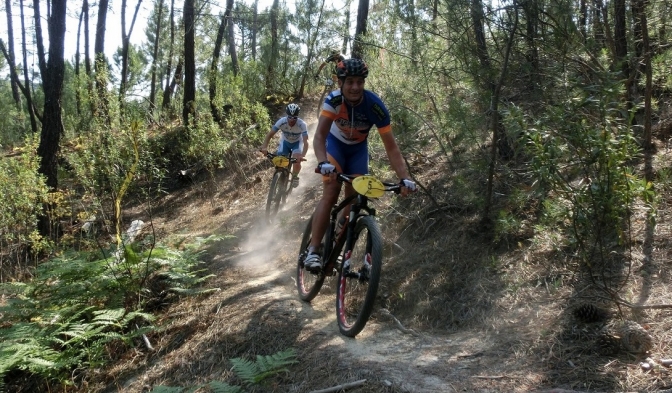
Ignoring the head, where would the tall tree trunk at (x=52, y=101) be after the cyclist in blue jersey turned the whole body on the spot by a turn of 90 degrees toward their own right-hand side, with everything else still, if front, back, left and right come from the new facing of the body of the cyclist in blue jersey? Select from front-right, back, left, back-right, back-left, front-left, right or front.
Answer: front-right

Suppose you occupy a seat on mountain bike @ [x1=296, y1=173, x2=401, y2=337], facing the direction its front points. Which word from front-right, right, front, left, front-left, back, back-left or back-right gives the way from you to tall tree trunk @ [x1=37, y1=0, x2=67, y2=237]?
back

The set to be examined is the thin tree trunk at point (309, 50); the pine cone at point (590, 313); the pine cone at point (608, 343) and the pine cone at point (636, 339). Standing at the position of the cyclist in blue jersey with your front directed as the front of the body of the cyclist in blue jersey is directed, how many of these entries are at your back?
1

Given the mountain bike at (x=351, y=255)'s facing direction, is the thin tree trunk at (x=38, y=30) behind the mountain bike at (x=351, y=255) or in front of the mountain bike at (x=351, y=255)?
behind

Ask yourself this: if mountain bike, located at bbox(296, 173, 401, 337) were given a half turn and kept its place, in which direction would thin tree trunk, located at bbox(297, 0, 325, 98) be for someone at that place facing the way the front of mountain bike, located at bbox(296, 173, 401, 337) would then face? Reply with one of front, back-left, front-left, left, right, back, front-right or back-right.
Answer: front-right

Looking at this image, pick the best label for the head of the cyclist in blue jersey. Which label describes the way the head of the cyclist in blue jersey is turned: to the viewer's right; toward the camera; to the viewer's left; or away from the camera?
toward the camera

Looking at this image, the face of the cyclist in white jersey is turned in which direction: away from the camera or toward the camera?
toward the camera

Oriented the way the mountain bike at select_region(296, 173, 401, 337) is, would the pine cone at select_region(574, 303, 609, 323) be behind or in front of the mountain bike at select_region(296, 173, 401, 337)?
in front

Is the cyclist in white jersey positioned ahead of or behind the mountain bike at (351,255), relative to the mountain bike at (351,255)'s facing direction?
behind

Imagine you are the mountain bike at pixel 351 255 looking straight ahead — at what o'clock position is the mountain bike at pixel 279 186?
the mountain bike at pixel 279 186 is roughly at 7 o'clock from the mountain bike at pixel 351 255.

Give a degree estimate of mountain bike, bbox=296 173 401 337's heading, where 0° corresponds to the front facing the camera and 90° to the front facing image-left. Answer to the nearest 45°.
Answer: approximately 315°

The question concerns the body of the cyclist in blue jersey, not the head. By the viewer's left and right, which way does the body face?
facing the viewer

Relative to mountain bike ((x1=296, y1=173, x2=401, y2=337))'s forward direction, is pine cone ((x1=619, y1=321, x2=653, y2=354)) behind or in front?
in front

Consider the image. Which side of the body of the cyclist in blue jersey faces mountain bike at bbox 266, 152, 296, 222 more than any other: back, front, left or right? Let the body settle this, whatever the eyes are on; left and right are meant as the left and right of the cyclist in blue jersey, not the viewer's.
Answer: back

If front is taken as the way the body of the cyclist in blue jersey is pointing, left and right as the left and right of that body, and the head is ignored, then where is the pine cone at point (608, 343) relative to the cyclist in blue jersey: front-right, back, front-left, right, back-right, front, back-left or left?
front-left

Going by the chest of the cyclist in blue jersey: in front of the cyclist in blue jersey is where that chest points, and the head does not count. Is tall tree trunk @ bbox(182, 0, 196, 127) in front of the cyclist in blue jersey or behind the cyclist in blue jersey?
behind
